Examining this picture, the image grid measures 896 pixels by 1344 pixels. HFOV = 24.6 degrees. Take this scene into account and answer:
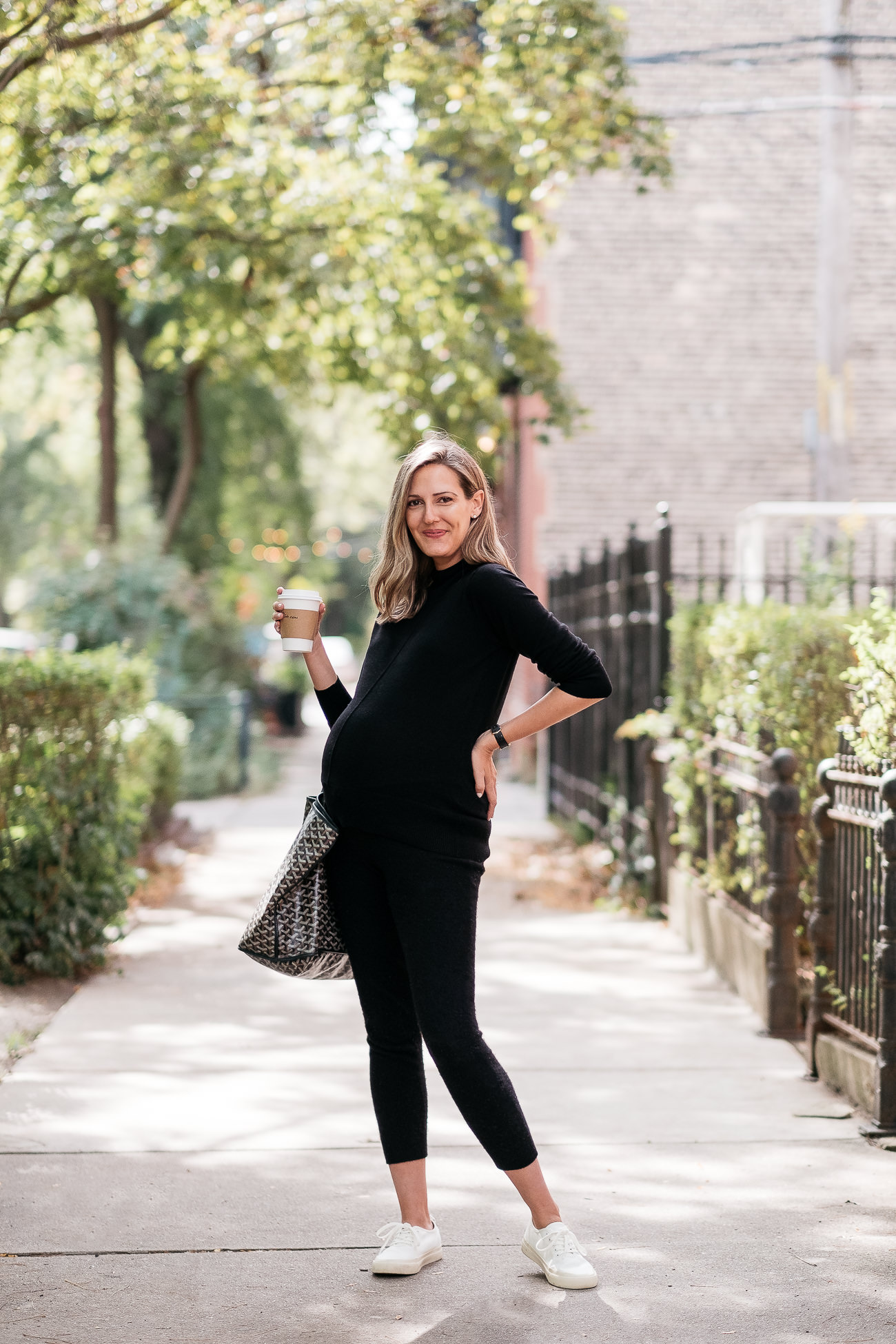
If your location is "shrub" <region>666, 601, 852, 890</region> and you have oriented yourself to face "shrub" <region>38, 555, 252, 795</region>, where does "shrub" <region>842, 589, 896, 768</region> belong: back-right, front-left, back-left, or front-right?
back-left

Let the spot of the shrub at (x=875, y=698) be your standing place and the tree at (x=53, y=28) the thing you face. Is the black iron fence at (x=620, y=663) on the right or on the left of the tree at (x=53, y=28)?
right

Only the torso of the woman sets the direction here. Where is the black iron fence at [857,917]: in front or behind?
behind

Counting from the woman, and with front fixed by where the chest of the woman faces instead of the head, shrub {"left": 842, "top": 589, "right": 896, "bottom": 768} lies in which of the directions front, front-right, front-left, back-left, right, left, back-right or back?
back

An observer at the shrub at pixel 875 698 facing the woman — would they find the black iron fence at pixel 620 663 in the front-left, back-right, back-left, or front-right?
back-right

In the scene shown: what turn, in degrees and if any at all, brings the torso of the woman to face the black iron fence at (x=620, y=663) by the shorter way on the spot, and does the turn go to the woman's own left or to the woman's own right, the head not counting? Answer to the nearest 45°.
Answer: approximately 135° to the woman's own right

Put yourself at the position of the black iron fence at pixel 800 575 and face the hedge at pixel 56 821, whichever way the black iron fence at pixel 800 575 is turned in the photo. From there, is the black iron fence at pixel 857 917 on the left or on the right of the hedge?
left

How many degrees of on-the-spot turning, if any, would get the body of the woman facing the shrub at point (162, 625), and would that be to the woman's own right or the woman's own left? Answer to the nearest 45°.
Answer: approximately 135° to the woman's own right

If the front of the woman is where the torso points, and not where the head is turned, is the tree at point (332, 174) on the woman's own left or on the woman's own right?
on the woman's own right
